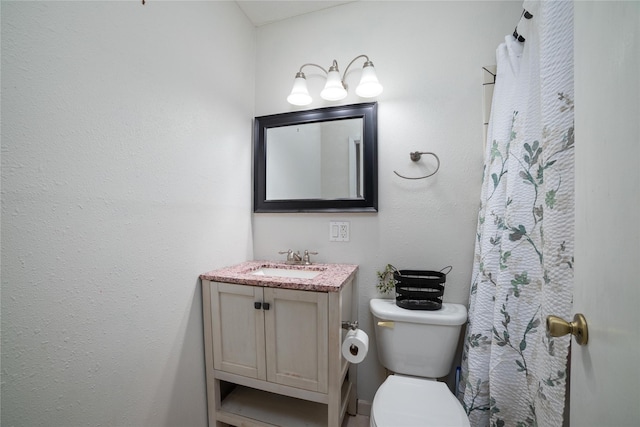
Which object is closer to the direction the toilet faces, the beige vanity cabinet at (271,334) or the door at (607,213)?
the door

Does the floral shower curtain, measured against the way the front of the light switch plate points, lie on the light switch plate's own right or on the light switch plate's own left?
on the light switch plate's own left

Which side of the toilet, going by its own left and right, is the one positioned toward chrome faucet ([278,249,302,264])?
right

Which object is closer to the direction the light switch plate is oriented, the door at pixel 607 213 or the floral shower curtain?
the door

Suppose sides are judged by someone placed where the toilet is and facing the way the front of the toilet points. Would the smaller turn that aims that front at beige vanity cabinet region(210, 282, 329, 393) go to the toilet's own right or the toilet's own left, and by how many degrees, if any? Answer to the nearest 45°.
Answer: approximately 45° to the toilet's own right

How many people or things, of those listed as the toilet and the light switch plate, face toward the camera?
2

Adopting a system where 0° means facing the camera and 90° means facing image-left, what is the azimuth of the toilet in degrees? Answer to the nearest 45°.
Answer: approximately 0°
